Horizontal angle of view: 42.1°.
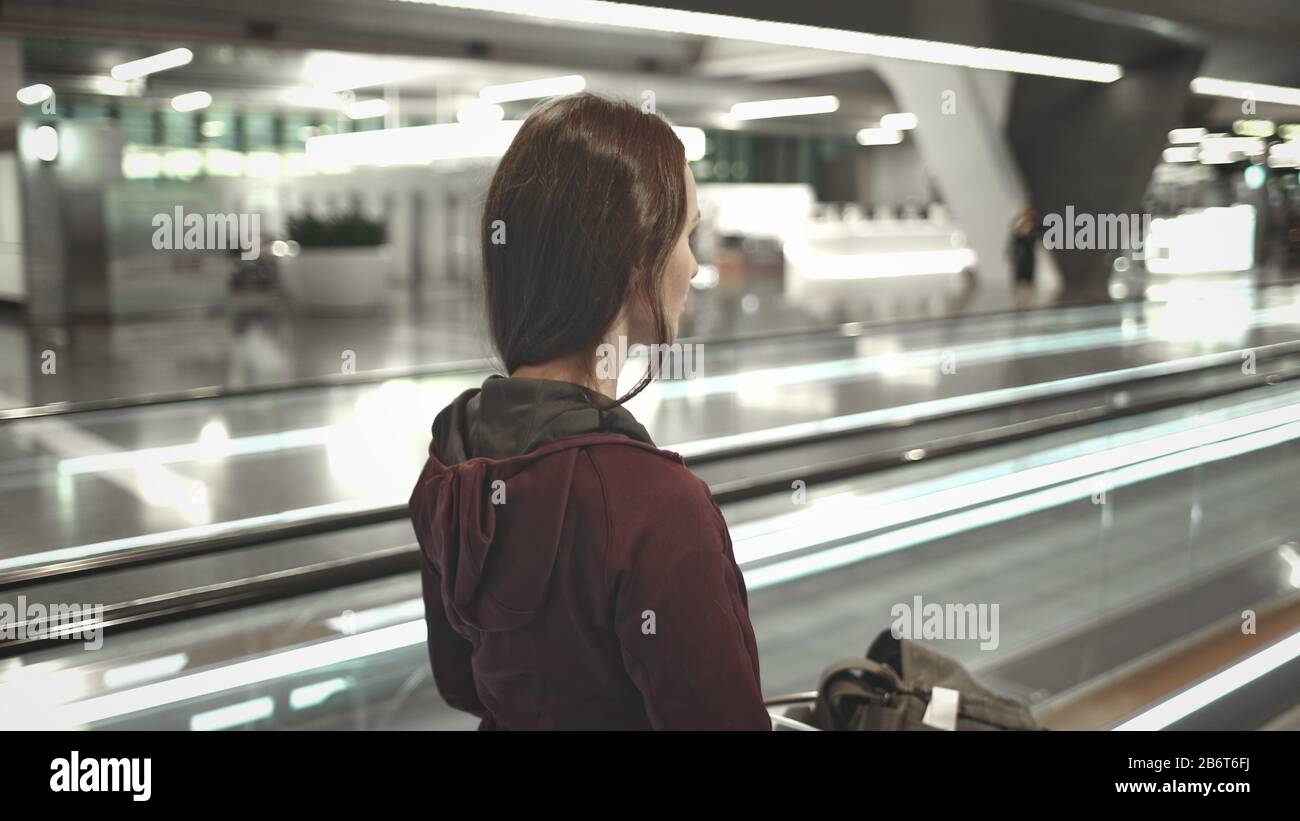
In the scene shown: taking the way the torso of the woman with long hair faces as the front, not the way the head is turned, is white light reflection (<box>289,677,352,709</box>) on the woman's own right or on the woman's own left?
on the woman's own left

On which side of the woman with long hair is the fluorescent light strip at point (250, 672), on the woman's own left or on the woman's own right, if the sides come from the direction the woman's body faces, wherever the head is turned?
on the woman's own left

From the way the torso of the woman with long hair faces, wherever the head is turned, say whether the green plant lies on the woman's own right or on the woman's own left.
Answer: on the woman's own left

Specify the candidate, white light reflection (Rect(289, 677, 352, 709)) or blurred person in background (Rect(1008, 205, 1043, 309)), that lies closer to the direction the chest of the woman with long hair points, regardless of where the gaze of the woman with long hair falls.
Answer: the blurred person in background

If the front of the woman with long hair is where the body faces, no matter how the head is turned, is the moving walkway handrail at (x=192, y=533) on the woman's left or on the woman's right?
on the woman's left

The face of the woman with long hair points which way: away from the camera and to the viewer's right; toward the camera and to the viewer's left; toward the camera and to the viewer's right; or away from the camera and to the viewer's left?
away from the camera and to the viewer's right

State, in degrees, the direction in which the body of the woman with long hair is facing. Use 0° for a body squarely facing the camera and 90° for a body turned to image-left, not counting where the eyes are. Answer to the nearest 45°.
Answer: approximately 225°
